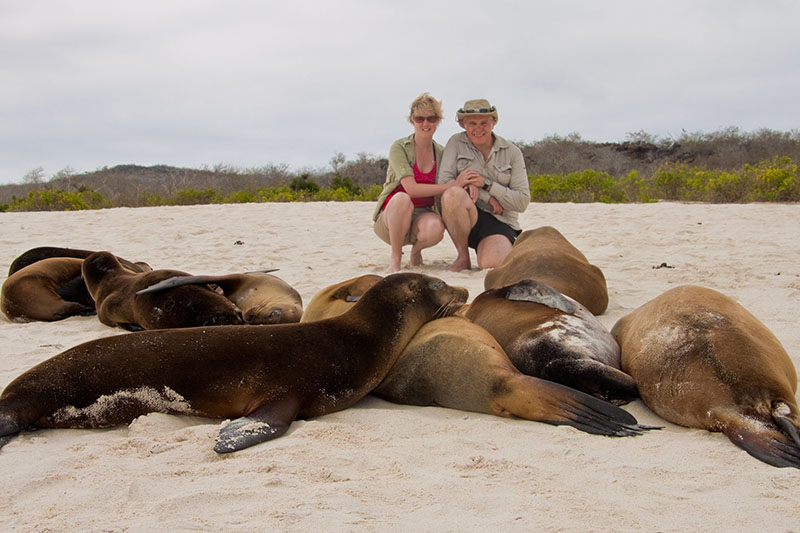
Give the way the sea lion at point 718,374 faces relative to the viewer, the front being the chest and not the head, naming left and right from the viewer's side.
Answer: facing away from the viewer and to the left of the viewer

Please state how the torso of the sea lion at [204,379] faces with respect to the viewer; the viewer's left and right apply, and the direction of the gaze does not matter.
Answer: facing to the right of the viewer

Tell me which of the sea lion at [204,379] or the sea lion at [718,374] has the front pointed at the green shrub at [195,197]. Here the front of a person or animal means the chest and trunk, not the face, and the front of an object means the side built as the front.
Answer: the sea lion at [718,374]

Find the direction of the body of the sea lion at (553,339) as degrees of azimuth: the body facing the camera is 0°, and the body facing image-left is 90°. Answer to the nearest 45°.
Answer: approximately 135°

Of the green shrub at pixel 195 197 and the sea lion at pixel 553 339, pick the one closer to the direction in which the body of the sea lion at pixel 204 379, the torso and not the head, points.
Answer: the sea lion

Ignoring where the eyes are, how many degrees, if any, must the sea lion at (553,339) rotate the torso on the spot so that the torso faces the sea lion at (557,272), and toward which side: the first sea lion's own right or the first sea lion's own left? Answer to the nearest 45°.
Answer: approximately 45° to the first sea lion's own right

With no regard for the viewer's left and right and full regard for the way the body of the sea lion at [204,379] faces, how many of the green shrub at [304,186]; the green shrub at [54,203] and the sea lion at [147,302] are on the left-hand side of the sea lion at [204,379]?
3

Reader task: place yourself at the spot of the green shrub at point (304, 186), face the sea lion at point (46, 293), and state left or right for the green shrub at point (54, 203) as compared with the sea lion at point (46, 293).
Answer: right

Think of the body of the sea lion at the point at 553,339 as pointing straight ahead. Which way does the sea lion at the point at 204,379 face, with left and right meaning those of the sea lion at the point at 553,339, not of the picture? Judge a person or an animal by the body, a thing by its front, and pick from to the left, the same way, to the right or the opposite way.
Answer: to the right
